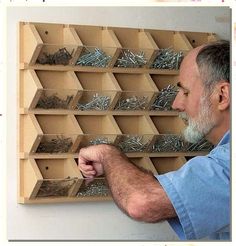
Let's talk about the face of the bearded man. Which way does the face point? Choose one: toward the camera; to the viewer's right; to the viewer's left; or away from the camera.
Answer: to the viewer's left

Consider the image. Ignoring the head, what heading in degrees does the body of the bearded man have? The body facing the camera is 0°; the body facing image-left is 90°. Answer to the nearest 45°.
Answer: approximately 90°
